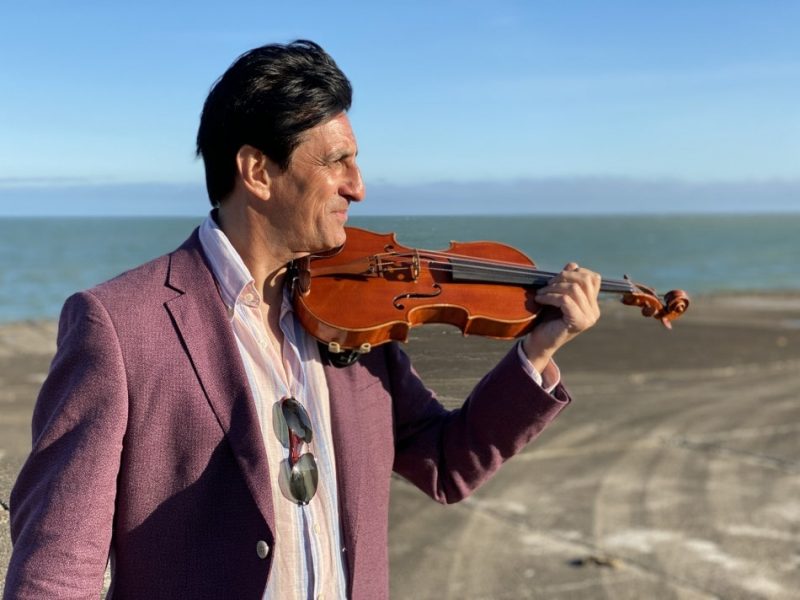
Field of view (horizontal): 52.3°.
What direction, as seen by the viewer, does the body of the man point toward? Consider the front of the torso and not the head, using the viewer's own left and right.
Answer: facing the viewer and to the right of the viewer

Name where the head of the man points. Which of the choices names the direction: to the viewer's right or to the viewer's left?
to the viewer's right
